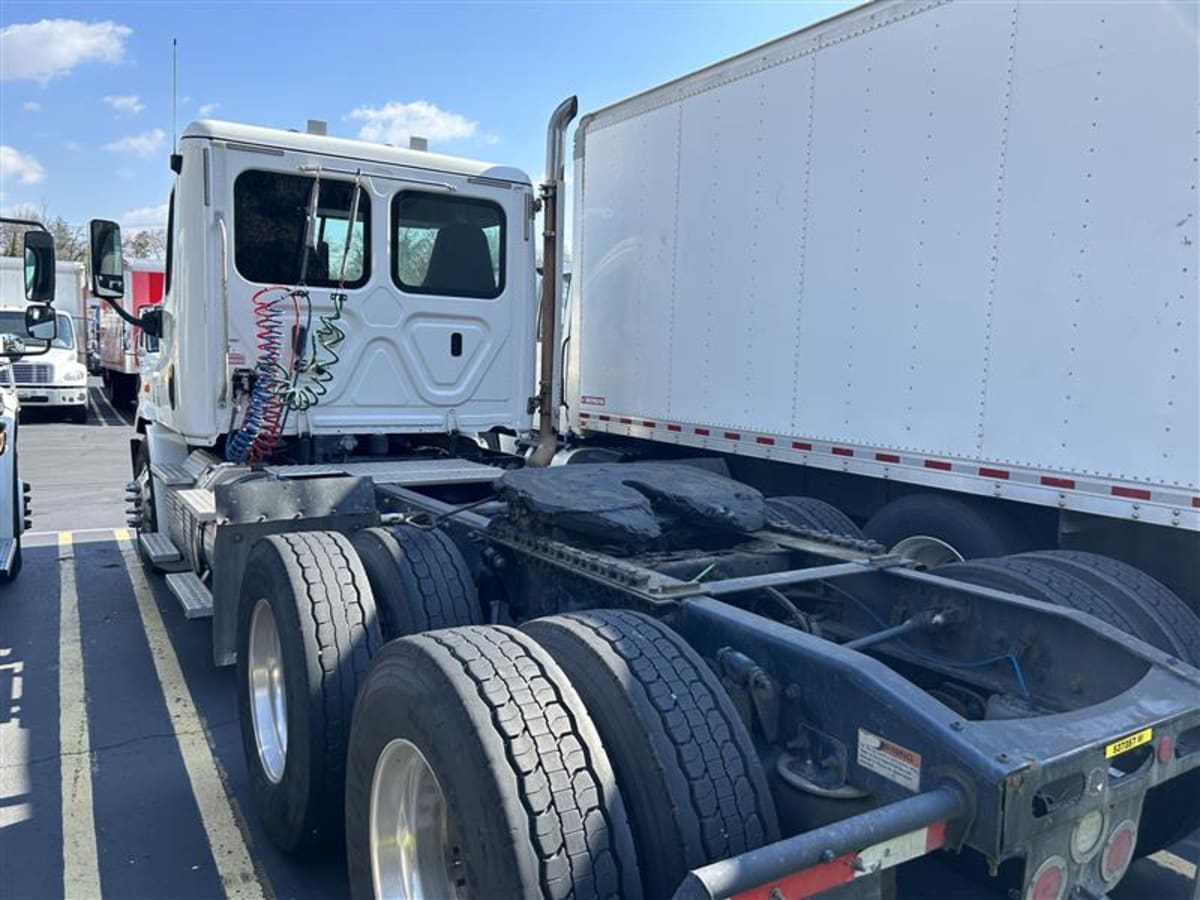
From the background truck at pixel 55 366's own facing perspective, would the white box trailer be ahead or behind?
ahead

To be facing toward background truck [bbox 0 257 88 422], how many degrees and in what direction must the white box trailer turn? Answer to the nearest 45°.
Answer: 0° — it already faces it

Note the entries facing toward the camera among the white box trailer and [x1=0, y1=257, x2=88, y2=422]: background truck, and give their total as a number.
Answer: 1

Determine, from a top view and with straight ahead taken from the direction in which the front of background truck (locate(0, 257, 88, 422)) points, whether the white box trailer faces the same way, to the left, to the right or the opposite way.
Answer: the opposite way

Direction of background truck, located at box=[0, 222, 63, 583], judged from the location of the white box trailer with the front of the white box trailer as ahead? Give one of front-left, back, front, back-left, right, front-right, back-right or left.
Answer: front-left

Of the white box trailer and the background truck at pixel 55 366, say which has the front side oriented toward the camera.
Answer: the background truck

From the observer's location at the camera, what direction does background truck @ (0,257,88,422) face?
facing the viewer

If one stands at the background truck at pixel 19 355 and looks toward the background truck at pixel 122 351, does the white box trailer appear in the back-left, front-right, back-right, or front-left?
back-right

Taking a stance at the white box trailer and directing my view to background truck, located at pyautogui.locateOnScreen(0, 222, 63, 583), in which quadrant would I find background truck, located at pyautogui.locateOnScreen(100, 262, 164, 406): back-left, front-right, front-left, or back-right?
front-right

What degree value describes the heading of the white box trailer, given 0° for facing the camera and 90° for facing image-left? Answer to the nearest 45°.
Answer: approximately 135°

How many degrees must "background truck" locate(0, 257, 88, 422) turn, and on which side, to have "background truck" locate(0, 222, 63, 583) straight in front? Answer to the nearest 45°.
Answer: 0° — it already faces it

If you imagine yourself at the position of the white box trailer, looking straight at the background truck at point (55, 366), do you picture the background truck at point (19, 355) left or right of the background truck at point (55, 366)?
left
